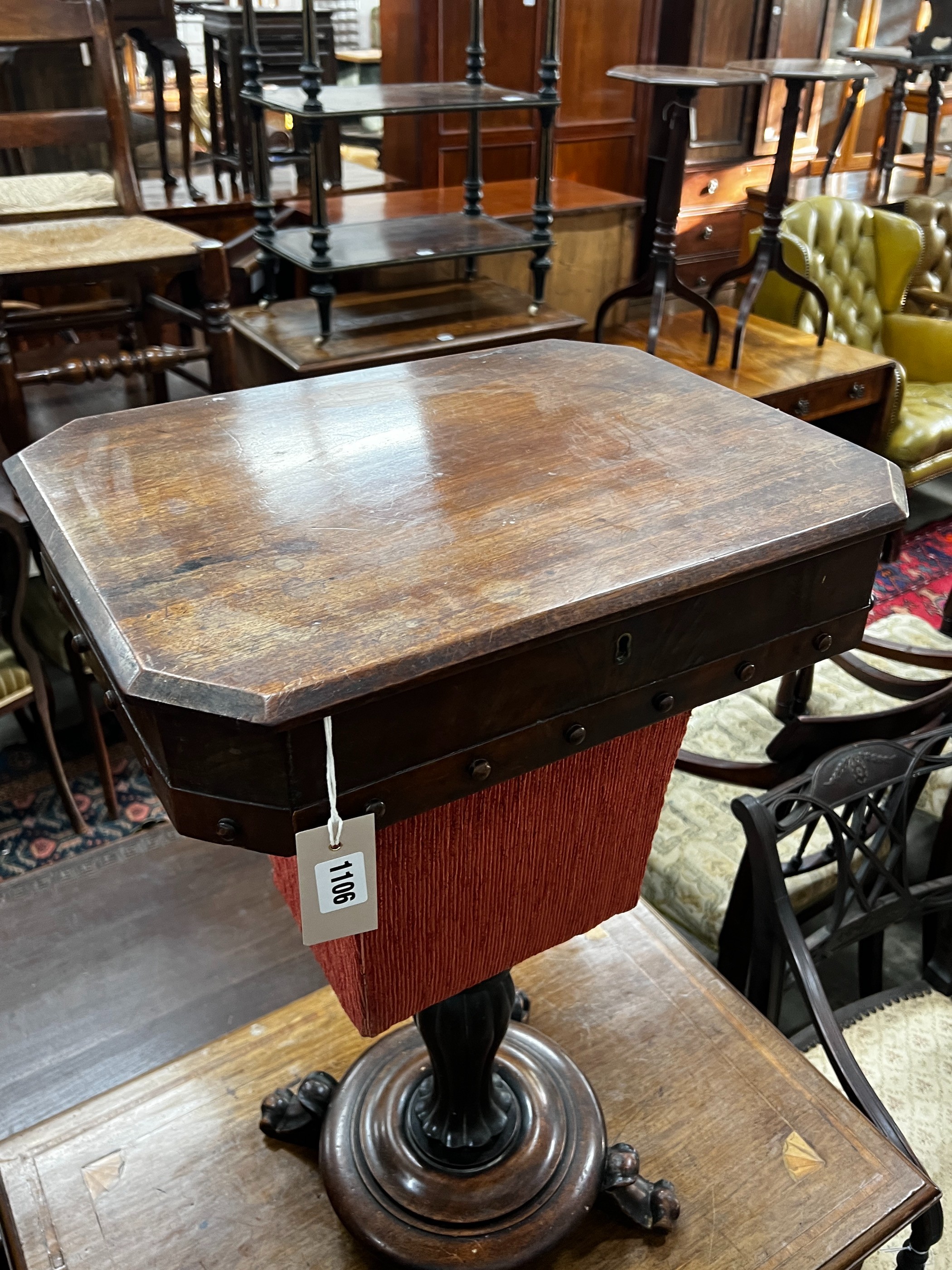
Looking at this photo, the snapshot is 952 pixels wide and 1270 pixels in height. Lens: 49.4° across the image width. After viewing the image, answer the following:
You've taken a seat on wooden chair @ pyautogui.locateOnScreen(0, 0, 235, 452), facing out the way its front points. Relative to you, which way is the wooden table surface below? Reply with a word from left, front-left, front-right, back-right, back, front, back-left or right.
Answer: front-right

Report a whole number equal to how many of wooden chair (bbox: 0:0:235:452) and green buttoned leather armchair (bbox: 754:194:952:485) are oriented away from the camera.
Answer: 0

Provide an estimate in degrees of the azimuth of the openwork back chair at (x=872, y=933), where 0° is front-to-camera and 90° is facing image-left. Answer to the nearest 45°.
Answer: approximately 315°

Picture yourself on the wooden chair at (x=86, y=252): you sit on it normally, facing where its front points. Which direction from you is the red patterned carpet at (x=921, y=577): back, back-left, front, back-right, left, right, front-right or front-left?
front-left

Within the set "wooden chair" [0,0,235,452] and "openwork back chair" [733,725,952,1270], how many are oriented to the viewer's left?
0

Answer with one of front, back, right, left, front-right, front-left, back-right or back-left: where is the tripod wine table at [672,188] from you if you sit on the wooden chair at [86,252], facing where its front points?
front-left

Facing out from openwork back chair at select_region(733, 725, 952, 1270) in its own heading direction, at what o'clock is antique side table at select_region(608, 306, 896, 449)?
The antique side table is roughly at 7 o'clock from the openwork back chair.

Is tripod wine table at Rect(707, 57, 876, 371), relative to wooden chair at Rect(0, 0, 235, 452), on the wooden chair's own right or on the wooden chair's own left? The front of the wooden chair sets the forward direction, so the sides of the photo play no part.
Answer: on the wooden chair's own left

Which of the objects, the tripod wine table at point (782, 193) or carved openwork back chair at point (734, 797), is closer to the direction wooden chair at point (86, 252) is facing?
the carved openwork back chair
